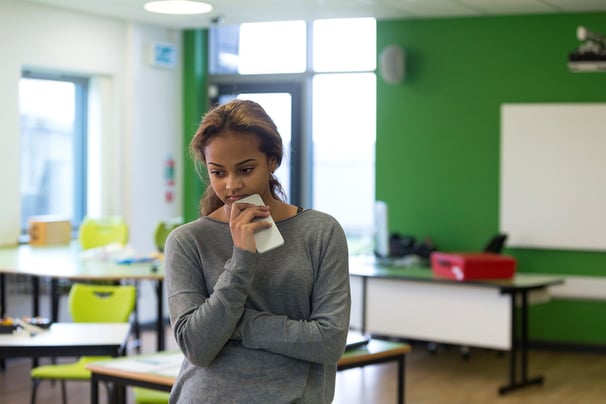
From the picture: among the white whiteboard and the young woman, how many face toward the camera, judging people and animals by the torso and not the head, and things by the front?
2

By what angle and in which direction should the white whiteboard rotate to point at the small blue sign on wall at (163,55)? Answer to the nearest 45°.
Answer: approximately 90° to its right

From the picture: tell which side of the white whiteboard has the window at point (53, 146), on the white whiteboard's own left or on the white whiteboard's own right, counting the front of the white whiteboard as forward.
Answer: on the white whiteboard's own right

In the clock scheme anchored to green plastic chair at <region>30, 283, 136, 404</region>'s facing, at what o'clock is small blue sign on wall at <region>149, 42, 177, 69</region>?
The small blue sign on wall is roughly at 5 o'clock from the green plastic chair.

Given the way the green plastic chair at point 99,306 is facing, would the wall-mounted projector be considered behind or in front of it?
behind

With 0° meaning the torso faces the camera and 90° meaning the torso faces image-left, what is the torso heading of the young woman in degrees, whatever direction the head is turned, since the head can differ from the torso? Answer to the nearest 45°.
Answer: approximately 0°

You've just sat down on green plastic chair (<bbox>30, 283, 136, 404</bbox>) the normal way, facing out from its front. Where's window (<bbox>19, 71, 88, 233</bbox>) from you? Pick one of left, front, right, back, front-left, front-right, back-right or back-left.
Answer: back-right
